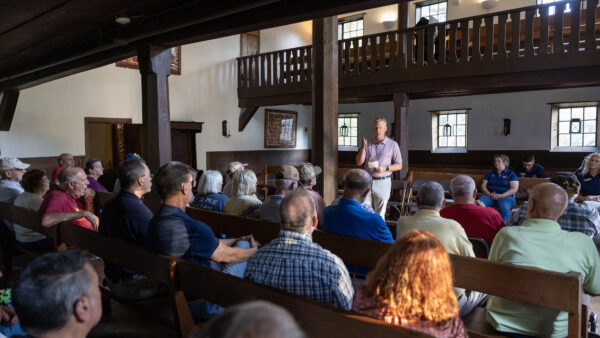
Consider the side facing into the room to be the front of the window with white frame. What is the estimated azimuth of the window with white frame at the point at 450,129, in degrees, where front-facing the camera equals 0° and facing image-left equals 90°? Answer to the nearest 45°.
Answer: approximately 0°

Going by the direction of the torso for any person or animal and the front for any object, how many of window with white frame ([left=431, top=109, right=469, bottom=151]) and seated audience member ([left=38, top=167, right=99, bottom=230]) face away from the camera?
0

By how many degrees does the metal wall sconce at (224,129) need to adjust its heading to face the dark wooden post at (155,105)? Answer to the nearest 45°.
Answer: approximately 45° to its right

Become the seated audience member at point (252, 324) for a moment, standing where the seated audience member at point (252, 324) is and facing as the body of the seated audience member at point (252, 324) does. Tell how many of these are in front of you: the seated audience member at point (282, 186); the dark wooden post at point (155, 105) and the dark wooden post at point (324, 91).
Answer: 3

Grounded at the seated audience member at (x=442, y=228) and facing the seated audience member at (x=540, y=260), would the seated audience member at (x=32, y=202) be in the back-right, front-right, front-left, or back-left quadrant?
back-right

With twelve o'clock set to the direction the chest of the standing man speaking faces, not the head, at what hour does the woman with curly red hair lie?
The woman with curly red hair is roughly at 12 o'clock from the standing man speaking.

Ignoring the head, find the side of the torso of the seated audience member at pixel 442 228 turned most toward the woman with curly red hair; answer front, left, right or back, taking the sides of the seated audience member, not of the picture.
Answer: back

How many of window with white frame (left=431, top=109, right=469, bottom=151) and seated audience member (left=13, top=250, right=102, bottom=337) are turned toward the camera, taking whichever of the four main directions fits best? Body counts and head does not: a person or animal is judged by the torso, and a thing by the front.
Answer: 1

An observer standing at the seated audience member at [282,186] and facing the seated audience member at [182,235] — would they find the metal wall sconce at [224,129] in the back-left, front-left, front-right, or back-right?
back-right

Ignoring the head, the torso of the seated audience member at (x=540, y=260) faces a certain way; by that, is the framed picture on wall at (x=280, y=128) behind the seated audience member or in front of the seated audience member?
in front

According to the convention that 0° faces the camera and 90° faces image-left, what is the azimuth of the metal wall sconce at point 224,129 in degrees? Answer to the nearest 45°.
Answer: approximately 315°

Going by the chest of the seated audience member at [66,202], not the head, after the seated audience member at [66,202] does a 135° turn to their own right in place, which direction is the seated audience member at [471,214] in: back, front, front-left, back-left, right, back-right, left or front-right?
left

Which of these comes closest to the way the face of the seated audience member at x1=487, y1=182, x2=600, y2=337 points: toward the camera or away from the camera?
away from the camera

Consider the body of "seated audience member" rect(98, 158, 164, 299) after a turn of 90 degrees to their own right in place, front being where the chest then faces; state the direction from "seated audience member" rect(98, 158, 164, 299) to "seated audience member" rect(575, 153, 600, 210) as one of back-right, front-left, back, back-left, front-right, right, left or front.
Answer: front-left

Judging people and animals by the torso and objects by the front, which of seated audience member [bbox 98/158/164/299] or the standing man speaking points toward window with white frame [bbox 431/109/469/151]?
the seated audience member

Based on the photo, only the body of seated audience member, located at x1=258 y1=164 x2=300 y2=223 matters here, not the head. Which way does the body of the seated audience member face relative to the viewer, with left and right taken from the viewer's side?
facing away from the viewer and to the right of the viewer

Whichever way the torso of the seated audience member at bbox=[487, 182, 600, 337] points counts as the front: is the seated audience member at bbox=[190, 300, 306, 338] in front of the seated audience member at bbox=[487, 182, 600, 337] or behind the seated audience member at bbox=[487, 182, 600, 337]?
behind

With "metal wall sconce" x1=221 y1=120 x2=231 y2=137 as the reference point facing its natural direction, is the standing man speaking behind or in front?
in front

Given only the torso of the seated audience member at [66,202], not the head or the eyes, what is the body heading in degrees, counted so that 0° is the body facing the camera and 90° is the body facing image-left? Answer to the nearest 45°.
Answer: approximately 270°

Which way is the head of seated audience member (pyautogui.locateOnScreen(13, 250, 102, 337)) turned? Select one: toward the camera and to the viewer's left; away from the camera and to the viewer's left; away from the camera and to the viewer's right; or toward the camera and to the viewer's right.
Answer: away from the camera and to the viewer's right

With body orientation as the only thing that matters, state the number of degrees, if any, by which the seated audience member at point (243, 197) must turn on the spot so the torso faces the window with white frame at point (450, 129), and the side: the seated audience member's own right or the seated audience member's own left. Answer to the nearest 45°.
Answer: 0° — they already face it
